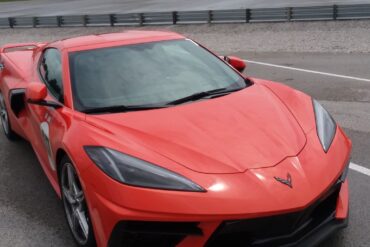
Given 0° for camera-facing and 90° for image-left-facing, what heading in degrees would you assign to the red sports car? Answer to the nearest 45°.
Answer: approximately 315°

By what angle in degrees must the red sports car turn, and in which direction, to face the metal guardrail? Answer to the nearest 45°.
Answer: approximately 135° to its left
